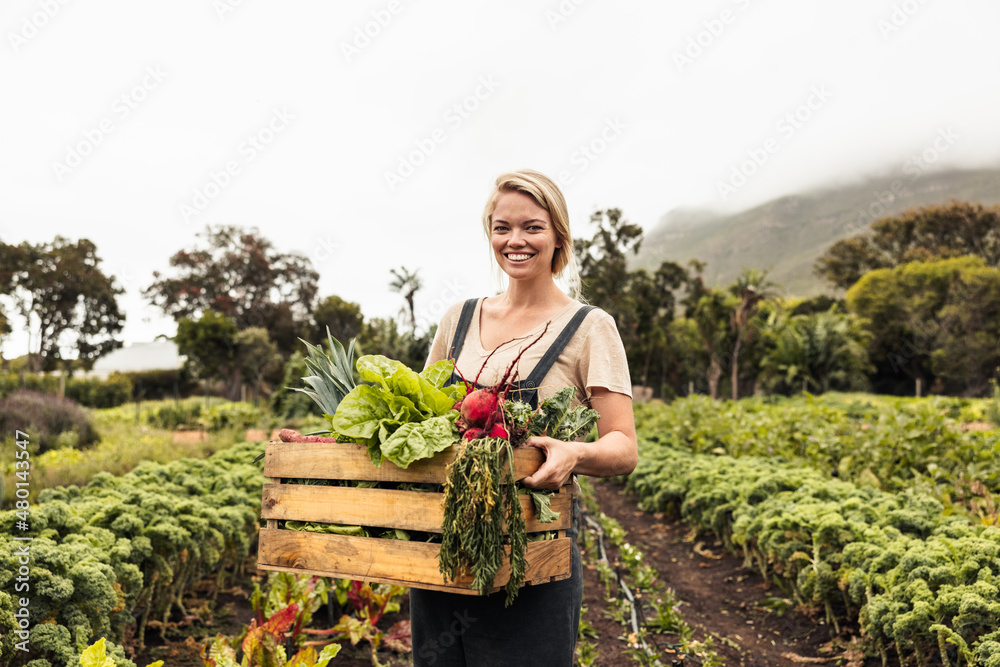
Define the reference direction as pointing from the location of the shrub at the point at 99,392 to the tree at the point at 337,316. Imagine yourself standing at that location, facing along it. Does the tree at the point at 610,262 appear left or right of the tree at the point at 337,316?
right

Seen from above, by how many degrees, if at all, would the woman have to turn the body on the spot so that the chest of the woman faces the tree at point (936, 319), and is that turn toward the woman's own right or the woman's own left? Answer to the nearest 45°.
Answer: approximately 180°

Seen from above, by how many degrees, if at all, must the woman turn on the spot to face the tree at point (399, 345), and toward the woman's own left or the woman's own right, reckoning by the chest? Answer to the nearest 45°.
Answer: approximately 135° to the woman's own right

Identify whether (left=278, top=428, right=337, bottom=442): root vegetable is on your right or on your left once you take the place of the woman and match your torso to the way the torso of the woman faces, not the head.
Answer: on your right

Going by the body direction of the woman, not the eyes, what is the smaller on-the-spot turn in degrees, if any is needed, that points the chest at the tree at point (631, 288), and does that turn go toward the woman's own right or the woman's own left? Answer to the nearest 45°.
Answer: approximately 135° to the woman's own right

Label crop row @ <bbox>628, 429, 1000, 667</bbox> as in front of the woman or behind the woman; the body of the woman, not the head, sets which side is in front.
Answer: behind

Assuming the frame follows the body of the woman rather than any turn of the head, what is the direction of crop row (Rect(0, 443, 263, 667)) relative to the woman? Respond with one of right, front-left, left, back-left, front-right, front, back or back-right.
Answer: right

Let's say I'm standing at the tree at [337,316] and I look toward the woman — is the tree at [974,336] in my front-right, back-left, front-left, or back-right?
front-left

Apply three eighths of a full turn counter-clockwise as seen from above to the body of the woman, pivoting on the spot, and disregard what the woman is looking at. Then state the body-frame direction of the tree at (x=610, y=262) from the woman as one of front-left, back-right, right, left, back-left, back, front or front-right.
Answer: left

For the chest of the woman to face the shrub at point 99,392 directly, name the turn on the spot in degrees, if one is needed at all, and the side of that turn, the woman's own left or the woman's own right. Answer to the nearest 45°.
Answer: approximately 90° to the woman's own right
